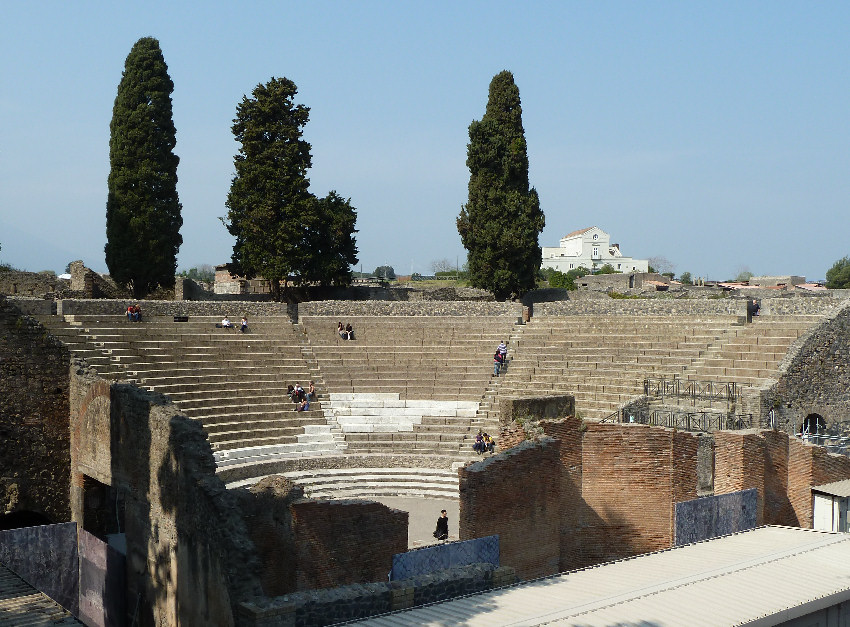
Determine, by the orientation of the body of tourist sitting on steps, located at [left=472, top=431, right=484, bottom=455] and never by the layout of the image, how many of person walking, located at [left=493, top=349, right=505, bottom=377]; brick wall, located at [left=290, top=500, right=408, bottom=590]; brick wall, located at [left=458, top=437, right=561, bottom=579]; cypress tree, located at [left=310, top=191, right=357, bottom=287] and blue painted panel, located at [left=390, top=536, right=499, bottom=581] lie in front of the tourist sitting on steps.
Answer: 3

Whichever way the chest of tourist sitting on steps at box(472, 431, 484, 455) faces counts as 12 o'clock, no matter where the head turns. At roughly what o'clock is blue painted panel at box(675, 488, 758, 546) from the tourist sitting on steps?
The blue painted panel is roughly at 11 o'clock from the tourist sitting on steps.

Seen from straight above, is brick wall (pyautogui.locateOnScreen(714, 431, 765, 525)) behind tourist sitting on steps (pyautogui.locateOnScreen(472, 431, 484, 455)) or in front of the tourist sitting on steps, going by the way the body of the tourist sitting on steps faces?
in front

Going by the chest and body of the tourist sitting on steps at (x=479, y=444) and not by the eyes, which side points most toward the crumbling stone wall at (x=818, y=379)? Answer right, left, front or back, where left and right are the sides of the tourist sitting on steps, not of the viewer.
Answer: left

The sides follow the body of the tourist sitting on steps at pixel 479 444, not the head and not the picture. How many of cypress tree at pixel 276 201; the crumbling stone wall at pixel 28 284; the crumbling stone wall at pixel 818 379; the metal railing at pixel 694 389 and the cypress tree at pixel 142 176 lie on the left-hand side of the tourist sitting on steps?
2

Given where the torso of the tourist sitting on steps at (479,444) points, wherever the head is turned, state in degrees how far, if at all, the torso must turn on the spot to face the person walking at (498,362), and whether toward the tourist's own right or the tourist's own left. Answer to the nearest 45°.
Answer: approximately 180°

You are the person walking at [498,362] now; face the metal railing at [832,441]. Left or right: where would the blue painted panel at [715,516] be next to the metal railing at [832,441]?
right

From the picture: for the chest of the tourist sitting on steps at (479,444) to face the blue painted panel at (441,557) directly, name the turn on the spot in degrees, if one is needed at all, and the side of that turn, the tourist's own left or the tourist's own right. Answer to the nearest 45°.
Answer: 0° — they already face it

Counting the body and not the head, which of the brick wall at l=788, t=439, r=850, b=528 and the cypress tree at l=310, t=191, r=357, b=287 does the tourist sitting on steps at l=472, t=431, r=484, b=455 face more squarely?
the brick wall

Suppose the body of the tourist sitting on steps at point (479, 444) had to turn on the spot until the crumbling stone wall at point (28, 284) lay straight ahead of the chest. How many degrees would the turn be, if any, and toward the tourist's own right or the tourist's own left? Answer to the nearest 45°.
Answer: approximately 135° to the tourist's own right

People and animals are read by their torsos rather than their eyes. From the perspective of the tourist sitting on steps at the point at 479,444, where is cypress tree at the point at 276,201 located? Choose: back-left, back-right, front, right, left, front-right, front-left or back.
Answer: back-right

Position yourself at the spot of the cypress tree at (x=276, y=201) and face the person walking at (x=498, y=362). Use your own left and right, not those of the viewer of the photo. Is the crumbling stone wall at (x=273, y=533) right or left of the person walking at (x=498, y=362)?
right

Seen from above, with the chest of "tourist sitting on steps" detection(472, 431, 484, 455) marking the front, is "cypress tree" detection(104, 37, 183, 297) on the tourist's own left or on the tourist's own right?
on the tourist's own right

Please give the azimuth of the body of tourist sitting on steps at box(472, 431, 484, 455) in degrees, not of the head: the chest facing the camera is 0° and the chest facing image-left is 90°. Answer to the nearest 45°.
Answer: approximately 0°
